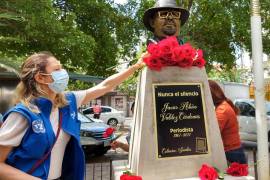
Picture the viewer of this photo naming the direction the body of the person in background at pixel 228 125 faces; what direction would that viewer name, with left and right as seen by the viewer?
facing away from the viewer and to the left of the viewer

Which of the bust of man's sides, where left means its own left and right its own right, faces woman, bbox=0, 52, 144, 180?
right

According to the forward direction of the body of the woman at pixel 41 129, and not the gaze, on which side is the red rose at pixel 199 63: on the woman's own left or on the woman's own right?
on the woman's own left

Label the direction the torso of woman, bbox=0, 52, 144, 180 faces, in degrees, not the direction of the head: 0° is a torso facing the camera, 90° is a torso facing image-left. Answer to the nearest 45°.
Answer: approximately 315°

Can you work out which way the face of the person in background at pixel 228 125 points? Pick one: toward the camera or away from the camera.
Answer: away from the camera

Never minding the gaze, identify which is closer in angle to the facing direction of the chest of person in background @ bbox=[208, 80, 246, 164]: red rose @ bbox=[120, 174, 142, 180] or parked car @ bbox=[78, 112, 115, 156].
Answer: the parked car
